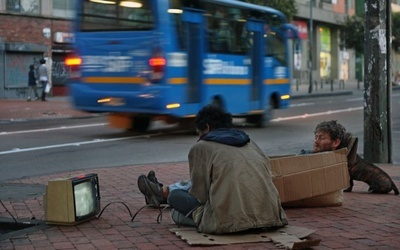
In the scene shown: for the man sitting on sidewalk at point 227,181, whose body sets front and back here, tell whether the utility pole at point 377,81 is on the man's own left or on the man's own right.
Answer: on the man's own right

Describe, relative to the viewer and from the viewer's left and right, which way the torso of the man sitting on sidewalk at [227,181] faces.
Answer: facing away from the viewer and to the left of the viewer

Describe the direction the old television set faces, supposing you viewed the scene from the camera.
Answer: facing the viewer and to the right of the viewer

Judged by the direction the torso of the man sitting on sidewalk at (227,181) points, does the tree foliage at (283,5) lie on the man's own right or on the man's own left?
on the man's own right

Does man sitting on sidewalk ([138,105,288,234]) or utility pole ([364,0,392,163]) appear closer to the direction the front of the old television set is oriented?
the man sitting on sidewalk

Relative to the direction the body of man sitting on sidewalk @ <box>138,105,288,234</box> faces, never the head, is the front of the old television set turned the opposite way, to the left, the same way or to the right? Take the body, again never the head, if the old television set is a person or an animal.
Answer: the opposite way

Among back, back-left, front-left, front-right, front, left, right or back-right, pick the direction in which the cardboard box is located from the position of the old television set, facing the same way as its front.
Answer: front-left

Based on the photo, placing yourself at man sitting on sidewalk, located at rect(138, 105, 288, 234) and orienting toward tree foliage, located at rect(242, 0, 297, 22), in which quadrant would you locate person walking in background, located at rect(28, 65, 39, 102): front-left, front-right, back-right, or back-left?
front-left

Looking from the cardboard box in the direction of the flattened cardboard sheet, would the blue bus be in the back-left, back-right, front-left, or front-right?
back-right

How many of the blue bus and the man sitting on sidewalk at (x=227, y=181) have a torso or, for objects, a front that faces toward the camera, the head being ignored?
0

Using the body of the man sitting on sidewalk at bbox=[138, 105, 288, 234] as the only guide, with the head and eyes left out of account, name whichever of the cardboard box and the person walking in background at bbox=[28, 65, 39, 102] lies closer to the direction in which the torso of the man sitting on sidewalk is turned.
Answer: the person walking in background

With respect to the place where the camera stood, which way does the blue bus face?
facing away from the viewer and to the right of the viewer

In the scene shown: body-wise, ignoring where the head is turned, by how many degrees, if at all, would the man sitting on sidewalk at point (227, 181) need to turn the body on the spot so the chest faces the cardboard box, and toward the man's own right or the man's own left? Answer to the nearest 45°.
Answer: approximately 90° to the man's own right

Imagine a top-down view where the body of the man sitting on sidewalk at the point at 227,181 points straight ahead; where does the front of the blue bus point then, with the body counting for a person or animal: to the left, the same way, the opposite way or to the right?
to the right

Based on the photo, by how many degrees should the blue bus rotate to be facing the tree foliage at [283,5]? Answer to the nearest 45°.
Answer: approximately 45° to its left

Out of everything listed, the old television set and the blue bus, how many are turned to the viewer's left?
0

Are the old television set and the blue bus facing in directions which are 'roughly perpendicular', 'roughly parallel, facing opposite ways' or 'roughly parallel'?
roughly perpendicular

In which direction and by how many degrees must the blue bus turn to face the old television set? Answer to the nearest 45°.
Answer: approximately 135° to its right
